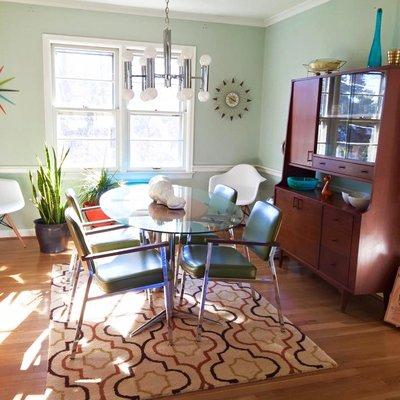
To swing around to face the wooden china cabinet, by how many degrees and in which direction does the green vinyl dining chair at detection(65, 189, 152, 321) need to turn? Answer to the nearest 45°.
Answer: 0° — it already faces it

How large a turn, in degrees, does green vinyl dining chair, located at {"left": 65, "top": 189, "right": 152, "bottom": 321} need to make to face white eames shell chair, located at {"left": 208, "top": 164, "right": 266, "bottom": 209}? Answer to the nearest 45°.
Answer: approximately 45° to its left

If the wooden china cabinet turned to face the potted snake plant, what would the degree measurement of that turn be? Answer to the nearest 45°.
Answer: approximately 45° to its right

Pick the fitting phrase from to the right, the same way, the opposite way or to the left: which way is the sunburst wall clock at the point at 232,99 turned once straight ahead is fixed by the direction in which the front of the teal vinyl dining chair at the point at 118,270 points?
to the right

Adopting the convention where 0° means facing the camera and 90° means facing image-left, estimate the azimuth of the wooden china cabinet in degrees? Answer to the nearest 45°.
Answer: approximately 45°

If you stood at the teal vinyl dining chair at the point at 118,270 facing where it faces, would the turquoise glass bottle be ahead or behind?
ahead

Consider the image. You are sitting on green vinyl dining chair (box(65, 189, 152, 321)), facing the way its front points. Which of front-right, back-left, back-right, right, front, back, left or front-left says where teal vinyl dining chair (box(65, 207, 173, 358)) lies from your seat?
right

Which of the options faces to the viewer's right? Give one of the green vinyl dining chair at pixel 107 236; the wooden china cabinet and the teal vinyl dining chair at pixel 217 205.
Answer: the green vinyl dining chair

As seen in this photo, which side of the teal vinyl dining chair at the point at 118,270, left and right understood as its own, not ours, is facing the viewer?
right

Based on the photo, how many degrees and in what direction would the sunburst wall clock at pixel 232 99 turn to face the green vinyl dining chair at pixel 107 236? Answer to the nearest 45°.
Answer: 0° — it already faces it

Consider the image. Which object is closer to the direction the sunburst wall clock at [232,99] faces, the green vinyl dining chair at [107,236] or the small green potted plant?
the green vinyl dining chair

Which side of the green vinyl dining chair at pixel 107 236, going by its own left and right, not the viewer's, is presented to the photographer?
right
